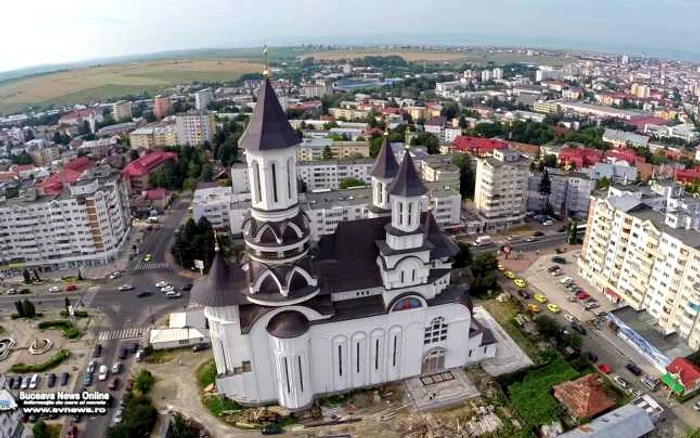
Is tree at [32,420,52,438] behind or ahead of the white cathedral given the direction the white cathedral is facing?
behind

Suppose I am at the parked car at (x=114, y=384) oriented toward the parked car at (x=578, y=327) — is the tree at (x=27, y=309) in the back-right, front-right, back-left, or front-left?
back-left

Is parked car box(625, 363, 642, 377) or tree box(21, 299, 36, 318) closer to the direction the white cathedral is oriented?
the parked car

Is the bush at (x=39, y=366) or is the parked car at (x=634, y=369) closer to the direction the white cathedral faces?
the parked car

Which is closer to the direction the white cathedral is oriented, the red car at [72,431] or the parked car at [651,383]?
the parked car

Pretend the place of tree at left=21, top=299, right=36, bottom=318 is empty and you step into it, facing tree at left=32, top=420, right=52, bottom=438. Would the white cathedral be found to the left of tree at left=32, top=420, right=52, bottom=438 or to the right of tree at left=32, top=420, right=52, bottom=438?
left

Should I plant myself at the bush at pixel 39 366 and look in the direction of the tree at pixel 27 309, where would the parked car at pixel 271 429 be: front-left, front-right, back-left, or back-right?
back-right
